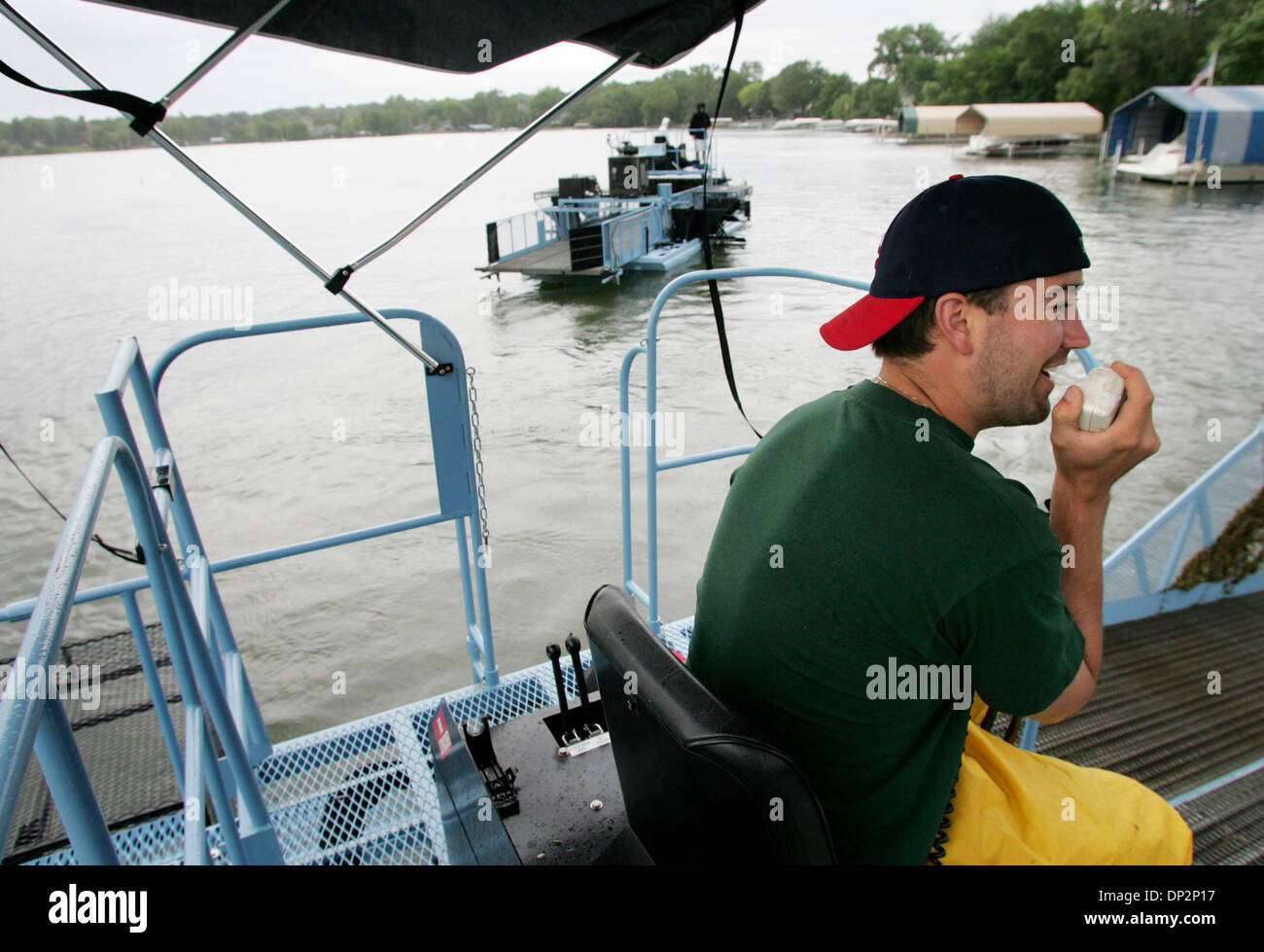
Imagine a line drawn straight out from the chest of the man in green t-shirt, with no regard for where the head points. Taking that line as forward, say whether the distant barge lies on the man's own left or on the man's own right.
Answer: on the man's own left

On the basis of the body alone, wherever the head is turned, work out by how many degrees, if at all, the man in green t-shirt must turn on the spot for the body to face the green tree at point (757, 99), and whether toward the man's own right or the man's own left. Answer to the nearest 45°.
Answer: approximately 45° to the man's own left

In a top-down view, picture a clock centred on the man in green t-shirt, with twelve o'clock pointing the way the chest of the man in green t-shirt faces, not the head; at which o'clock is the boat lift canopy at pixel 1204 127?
The boat lift canopy is roughly at 11 o'clock from the man in green t-shirt.

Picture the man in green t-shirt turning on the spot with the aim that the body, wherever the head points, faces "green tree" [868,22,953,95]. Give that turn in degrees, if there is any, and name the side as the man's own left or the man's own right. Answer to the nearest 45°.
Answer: approximately 45° to the man's own left

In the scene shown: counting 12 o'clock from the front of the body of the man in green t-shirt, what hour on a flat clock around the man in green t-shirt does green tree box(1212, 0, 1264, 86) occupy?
The green tree is roughly at 11 o'clock from the man in green t-shirt.

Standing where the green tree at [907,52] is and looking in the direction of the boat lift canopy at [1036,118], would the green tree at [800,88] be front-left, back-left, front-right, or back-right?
back-right

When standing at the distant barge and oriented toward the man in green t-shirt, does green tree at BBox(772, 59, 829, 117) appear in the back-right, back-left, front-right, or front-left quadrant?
back-left

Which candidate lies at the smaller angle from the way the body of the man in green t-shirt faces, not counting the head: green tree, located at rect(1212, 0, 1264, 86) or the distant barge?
the green tree

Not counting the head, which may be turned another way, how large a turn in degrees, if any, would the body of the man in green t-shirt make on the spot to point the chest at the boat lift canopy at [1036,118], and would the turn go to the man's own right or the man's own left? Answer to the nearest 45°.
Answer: approximately 45° to the man's own left

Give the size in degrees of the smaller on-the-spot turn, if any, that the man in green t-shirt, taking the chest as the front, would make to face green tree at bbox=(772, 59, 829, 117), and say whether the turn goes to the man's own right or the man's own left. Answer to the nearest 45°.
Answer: approximately 45° to the man's own left

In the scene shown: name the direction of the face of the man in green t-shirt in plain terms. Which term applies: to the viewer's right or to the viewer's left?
to the viewer's right

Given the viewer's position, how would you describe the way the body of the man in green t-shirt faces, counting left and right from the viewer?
facing away from the viewer and to the right of the viewer
